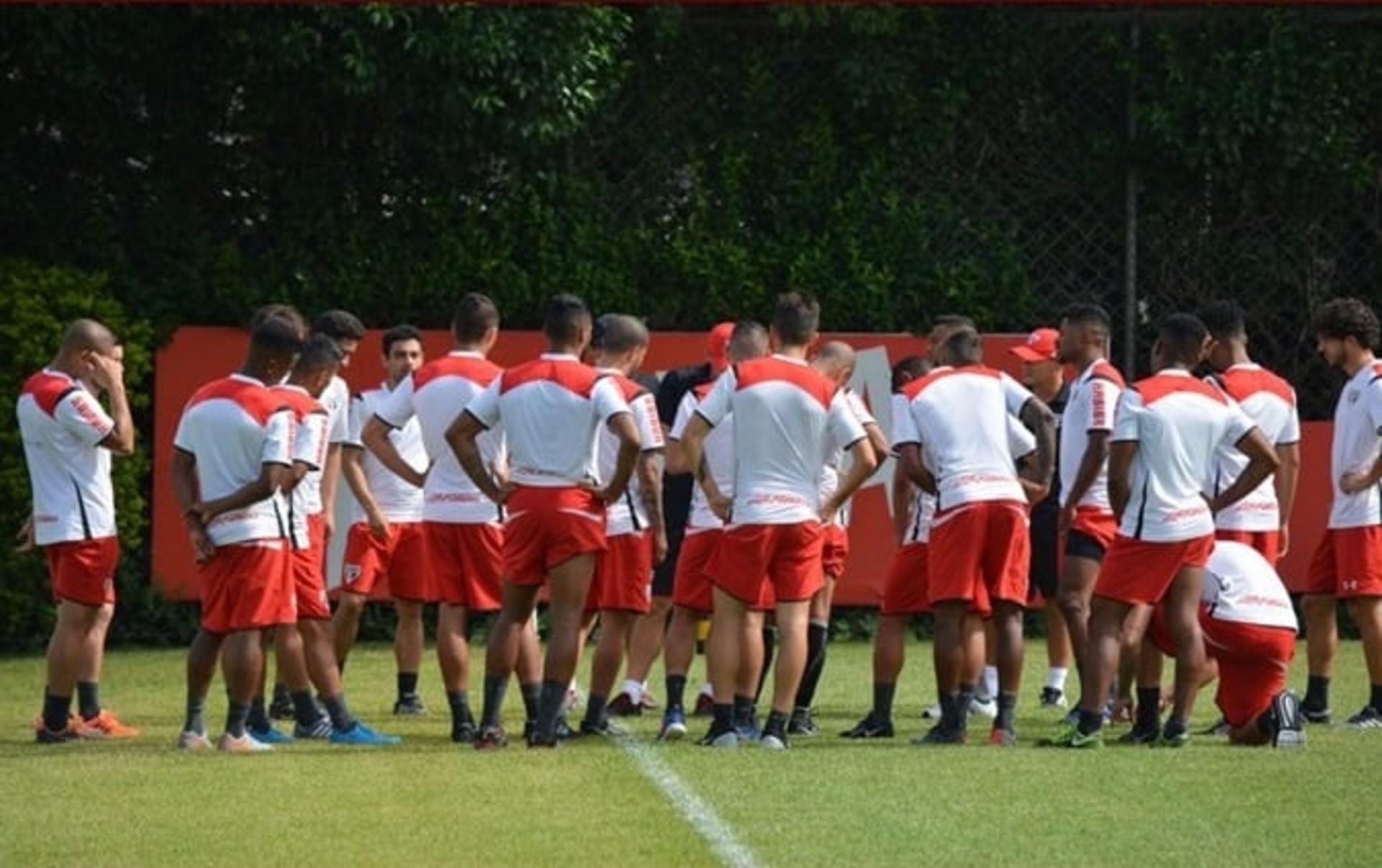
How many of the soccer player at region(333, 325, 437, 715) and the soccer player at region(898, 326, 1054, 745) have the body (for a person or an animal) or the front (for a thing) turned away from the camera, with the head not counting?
1

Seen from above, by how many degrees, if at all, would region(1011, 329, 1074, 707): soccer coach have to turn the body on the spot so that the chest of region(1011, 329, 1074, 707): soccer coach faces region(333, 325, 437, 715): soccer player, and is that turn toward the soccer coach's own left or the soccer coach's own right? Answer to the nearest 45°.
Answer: approximately 45° to the soccer coach's own right

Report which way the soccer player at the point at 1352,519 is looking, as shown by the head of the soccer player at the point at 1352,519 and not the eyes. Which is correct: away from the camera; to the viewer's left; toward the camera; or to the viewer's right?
to the viewer's left

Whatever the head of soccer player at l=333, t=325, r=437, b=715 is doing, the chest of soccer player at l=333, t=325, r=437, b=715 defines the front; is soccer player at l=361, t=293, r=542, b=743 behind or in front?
in front

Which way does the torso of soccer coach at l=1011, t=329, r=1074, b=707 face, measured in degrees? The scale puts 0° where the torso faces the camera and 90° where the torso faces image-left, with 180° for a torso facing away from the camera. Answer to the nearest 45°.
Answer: approximately 45°

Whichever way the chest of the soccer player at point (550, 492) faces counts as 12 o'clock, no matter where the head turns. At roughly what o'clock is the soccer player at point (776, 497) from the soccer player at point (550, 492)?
the soccer player at point (776, 497) is roughly at 3 o'clock from the soccer player at point (550, 492).

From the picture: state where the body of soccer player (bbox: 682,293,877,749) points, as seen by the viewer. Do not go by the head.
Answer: away from the camera

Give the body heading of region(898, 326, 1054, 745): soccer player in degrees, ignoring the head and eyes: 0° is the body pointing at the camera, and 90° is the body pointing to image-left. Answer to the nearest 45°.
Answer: approximately 180°

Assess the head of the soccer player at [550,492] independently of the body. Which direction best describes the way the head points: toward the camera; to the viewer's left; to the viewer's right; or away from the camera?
away from the camera

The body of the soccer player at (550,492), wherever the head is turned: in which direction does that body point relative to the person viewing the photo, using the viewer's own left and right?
facing away from the viewer

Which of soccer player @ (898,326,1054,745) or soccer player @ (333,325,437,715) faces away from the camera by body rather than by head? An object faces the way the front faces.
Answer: soccer player @ (898,326,1054,745)

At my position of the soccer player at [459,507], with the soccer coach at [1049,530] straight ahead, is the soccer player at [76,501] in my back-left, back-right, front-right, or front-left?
back-left

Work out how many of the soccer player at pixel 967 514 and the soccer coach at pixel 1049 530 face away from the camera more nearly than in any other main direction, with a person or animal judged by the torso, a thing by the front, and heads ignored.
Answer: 1
